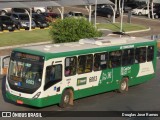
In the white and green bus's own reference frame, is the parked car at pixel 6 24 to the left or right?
on its right

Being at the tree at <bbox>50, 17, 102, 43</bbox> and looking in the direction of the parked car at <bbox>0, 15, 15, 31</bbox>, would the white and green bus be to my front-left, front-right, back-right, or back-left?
back-left

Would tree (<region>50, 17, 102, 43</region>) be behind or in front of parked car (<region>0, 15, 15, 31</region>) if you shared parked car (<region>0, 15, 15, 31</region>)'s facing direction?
in front

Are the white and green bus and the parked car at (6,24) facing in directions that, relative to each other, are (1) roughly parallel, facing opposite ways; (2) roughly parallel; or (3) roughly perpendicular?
roughly perpendicular

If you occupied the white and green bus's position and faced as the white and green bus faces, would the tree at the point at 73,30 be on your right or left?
on your right

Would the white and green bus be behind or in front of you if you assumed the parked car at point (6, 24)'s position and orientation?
in front

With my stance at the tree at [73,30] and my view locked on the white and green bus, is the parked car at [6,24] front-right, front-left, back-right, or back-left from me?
back-right

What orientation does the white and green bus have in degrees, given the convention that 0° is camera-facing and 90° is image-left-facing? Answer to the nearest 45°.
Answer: approximately 45°

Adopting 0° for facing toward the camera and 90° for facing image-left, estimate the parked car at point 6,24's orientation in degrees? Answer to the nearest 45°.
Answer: approximately 315°
